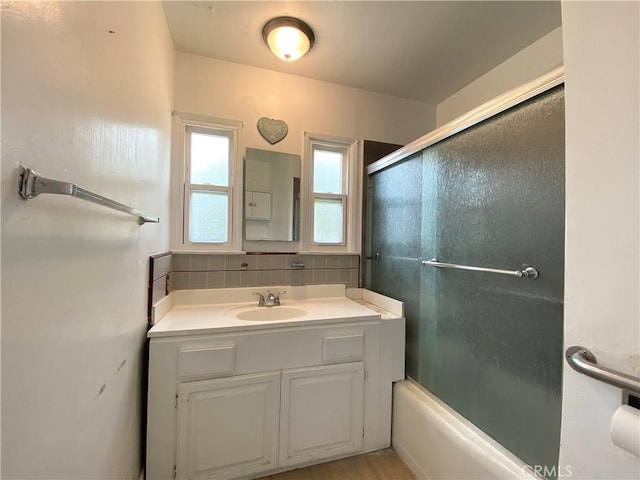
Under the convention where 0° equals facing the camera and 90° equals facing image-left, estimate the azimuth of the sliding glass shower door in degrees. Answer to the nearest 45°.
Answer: approximately 45°

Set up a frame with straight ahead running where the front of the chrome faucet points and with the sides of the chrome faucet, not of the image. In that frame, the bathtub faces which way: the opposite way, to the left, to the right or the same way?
to the right

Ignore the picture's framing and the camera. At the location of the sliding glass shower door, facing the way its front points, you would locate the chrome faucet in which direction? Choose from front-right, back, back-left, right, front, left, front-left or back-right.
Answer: front-right

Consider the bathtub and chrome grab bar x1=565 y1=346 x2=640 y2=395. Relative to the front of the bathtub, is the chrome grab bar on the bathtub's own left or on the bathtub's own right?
on the bathtub's own left

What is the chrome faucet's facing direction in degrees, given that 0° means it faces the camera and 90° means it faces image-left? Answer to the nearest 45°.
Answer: approximately 0°

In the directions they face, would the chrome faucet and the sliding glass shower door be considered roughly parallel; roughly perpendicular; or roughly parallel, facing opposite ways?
roughly perpendicular

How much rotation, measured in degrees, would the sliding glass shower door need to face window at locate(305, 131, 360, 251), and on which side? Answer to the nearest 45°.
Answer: approximately 90° to its right

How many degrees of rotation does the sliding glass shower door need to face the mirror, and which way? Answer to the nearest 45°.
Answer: approximately 45° to its right

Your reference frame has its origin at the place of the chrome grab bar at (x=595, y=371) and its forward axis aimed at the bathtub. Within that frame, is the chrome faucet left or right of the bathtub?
left

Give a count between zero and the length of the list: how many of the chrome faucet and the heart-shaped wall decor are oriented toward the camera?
2

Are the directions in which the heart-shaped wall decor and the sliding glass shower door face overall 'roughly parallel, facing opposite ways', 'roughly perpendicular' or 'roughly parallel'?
roughly perpendicular

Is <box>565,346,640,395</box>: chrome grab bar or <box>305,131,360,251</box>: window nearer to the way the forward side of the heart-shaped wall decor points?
the chrome grab bar
